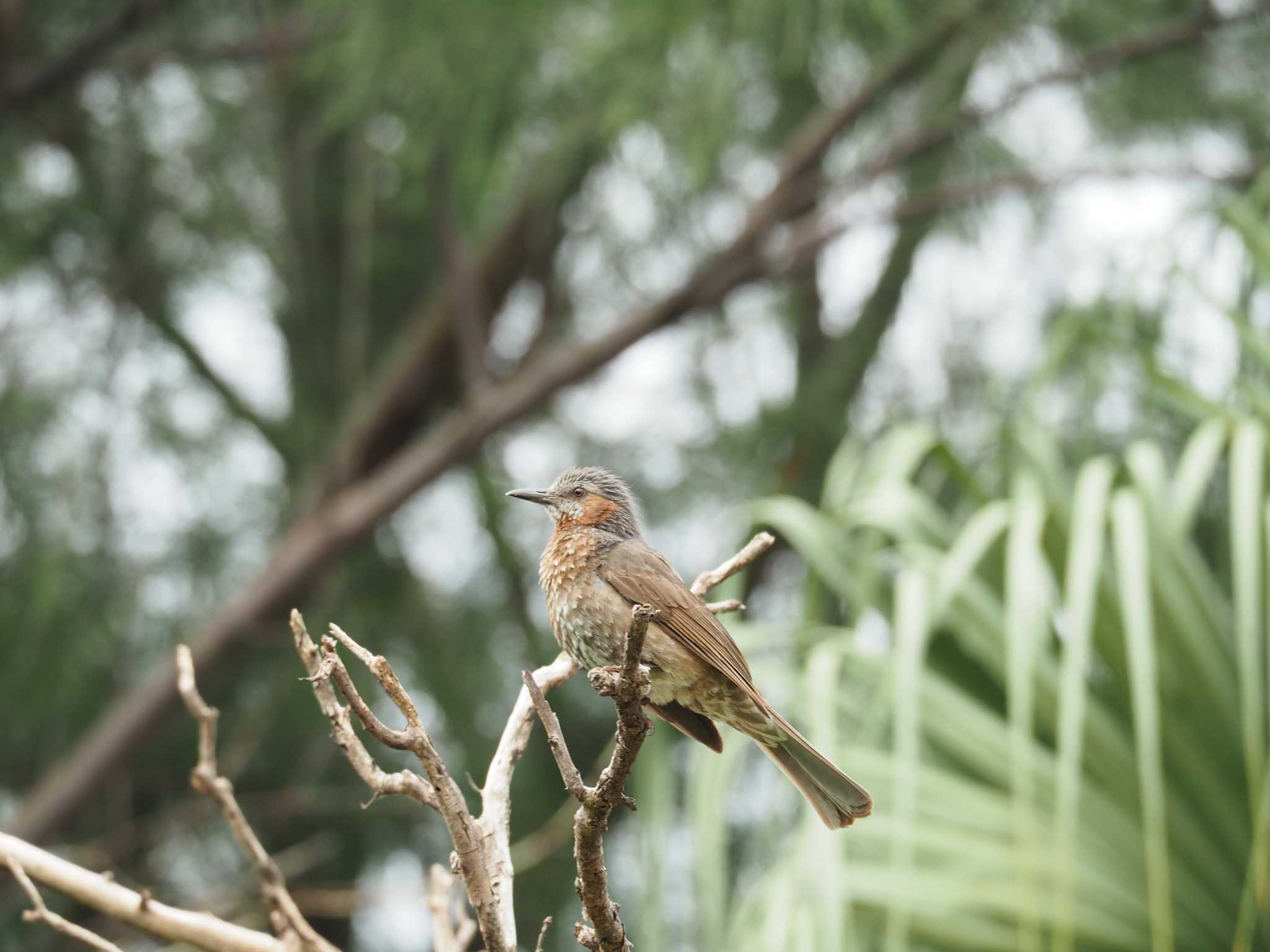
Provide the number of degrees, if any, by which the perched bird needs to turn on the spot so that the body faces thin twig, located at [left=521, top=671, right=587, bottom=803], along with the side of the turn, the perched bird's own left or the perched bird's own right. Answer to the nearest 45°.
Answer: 0° — it already faces it

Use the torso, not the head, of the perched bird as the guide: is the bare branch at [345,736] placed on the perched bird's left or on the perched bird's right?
on the perched bird's right

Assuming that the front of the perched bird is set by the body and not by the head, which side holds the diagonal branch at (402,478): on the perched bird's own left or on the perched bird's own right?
on the perched bird's own right

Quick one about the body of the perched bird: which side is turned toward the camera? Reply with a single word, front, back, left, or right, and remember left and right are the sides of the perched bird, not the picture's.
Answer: left
